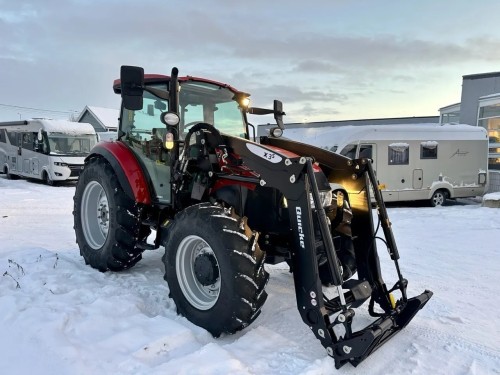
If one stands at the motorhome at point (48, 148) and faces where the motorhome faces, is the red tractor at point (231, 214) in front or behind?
in front

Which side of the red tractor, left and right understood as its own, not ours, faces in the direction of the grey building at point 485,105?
left

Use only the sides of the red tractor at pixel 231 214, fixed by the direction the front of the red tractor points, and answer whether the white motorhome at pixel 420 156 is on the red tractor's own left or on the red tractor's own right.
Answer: on the red tractor's own left

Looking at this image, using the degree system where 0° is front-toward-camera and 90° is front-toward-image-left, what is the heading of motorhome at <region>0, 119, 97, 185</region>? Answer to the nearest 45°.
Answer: approximately 315°

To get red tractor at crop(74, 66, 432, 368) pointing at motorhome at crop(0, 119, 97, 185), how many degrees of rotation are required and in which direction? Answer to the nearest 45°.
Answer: approximately 180°

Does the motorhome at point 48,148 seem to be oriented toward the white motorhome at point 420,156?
yes

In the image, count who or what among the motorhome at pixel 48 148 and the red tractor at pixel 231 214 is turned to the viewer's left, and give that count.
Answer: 0

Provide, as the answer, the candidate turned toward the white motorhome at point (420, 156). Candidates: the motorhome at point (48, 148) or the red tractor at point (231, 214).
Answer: the motorhome
